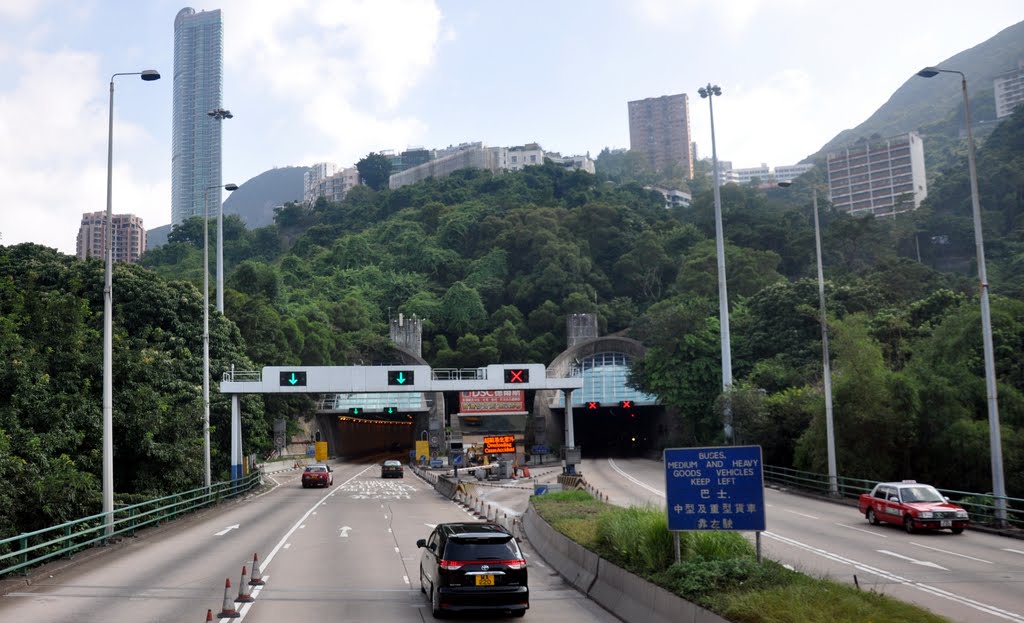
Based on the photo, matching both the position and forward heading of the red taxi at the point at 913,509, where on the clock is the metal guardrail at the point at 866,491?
The metal guardrail is roughly at 7 o'clock from the red taxi.

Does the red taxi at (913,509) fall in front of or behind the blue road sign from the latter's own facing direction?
behind

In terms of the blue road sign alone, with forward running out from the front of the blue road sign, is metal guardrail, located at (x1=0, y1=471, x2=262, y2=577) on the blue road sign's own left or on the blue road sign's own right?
on the blue road sign's own right

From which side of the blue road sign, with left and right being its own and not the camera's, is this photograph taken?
front

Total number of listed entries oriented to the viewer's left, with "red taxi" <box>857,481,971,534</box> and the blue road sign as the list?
0

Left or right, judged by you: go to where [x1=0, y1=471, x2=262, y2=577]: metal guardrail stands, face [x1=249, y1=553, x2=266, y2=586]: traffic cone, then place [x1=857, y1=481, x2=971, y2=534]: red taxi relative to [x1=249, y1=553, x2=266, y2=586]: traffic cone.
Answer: left

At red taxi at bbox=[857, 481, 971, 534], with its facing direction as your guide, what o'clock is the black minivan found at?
The black minivan is roughly at 2 o'clock from the red taxi.

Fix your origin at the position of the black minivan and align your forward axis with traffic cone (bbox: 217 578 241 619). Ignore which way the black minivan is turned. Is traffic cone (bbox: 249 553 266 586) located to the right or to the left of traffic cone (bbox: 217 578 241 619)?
right

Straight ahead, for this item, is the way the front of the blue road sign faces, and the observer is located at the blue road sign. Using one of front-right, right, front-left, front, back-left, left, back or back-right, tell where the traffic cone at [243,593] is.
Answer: right

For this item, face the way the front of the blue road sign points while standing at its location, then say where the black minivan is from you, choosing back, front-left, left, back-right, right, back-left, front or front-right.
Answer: right

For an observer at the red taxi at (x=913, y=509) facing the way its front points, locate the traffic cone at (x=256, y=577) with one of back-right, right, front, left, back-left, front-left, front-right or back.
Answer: right

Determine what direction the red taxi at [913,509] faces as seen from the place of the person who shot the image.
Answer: facing the viewer and to the right of the viewer

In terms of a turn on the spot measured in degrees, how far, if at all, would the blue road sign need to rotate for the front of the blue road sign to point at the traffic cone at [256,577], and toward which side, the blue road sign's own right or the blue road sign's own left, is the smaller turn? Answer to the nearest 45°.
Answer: approximately 90° to the blue road sign's own right

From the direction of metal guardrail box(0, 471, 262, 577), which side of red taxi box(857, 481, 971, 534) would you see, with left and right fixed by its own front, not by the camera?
right
